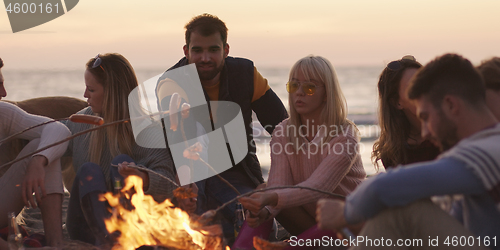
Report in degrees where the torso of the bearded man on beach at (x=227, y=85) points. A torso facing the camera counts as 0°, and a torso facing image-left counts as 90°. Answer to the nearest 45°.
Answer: approximately 0°

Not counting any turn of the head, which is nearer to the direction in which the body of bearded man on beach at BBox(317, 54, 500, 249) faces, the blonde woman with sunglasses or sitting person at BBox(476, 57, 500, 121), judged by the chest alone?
the blonde woman with sunglasses

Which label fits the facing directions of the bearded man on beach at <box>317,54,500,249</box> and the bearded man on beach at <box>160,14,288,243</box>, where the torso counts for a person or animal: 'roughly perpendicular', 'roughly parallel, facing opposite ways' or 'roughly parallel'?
roughly perpendicular

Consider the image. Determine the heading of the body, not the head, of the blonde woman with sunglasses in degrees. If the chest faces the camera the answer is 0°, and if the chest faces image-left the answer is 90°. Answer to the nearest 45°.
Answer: approximately 45°

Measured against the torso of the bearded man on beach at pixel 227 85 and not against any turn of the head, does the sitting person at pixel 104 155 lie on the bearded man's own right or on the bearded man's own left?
on the bearded man's own right

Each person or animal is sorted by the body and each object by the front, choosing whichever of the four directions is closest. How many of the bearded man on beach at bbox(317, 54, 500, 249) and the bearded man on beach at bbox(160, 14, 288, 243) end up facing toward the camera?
1

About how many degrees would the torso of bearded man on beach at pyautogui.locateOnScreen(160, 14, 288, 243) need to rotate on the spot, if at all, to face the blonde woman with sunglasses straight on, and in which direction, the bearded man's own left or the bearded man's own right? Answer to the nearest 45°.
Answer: approximately 45° to the bearded man's own left

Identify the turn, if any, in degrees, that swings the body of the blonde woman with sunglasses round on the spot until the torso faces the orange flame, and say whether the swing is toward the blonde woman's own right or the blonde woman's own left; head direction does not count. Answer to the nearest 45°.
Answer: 0° — they already face it

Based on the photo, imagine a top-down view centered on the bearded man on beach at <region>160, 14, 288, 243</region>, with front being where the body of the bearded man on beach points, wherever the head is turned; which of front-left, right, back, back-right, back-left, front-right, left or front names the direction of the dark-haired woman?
front-left

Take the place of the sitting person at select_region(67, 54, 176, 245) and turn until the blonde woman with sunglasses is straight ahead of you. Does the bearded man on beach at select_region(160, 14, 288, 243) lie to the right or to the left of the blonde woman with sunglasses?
left
